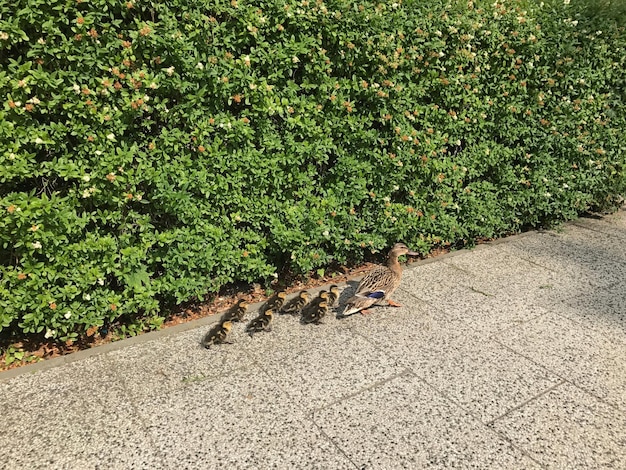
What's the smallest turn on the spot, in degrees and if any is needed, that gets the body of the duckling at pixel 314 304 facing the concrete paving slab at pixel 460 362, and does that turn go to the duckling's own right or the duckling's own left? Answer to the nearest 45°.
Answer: approximately 90° to the duckling's own right

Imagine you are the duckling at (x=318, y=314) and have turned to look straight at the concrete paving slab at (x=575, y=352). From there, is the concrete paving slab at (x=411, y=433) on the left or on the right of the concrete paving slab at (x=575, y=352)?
right

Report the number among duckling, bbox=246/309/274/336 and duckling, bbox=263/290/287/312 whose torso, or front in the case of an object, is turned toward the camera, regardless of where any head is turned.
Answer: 0

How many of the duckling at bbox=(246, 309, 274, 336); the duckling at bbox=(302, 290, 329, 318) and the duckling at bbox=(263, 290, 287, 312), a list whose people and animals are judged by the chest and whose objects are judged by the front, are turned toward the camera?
0

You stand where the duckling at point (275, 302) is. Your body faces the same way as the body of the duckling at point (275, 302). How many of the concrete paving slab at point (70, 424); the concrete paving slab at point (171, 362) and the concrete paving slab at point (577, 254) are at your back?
2

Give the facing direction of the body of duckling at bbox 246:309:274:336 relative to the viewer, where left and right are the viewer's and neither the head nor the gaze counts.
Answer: facing away from the viewer and to the right of the viewer

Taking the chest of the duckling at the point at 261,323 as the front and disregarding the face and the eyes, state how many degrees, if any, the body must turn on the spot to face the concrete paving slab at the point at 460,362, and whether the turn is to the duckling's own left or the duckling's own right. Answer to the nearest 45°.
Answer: approximately 90° to the duckling's own right

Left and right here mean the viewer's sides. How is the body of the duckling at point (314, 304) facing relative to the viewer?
facing away from the viewer and to the right of the viewer

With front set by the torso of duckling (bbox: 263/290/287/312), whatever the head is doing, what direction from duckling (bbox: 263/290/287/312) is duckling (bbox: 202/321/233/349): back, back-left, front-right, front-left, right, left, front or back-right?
back

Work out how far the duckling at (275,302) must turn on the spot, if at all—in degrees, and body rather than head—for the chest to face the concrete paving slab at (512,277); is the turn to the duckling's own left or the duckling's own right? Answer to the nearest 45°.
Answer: approximately 45° to the duckling's own right

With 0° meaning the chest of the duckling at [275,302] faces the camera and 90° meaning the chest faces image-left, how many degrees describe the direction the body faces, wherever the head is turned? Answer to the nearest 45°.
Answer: approximately 225°

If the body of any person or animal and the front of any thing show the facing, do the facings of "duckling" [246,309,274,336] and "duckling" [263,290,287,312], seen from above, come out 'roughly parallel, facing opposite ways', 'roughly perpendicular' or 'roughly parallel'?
roughly parallel

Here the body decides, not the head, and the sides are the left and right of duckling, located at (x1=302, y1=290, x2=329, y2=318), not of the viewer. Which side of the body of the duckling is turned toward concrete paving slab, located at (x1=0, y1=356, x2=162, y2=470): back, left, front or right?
back

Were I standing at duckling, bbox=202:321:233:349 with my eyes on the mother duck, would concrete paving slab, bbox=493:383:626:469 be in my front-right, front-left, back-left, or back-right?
front-right

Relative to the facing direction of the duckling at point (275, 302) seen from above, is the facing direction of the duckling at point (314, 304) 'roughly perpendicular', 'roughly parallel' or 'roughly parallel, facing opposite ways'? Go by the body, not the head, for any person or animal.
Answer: roughly parallel

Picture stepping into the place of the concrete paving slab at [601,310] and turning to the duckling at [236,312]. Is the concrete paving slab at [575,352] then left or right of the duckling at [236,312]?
left

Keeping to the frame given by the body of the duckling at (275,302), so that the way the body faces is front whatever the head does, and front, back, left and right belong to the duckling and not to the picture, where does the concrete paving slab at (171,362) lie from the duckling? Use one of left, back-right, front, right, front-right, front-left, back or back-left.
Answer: back

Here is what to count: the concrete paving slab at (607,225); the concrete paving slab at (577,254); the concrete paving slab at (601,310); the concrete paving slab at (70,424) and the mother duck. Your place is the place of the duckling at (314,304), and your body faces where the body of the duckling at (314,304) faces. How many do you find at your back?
1

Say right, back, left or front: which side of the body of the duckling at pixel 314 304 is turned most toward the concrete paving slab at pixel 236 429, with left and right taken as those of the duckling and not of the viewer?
back
